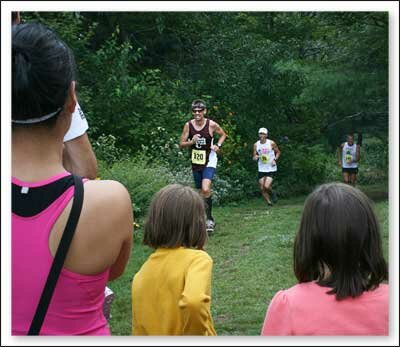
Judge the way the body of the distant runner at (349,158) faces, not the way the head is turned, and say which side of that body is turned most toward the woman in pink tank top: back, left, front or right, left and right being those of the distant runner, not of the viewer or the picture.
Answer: front

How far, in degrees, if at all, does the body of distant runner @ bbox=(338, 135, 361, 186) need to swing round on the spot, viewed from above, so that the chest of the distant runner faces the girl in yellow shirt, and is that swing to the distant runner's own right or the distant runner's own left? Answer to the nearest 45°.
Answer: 0° — they already face them

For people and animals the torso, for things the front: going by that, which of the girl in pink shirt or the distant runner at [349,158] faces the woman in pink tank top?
the distant runner

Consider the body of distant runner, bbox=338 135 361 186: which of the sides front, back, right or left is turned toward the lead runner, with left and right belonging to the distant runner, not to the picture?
front

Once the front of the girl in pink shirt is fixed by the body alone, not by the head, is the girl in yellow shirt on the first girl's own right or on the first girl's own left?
on the first girl's own left

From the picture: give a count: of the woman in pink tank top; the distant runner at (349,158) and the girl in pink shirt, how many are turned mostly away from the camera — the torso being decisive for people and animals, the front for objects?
2

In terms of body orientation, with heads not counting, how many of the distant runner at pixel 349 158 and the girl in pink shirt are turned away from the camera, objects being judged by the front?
1

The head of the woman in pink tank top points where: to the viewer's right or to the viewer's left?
to the viewer's right

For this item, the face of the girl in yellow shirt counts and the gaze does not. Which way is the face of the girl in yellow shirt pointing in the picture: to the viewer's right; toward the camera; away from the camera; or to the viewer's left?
away from the camera

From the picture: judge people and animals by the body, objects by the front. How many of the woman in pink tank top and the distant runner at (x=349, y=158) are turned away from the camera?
1

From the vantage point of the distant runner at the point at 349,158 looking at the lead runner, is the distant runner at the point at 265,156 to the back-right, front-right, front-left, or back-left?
front-right

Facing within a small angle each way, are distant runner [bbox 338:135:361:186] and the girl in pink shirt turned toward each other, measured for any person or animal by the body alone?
yes

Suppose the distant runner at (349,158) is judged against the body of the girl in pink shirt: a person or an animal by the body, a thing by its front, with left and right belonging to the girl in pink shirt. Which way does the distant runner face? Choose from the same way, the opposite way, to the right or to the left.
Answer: the opposite way

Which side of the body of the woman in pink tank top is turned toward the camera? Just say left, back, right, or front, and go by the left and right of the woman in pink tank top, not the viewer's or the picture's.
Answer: back

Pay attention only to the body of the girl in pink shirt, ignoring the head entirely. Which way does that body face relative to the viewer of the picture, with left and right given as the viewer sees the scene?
facing away from the viewer
